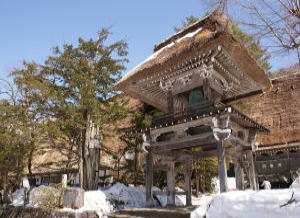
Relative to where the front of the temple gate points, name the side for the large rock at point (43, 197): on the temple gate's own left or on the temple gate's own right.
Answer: on the temple gate's own right

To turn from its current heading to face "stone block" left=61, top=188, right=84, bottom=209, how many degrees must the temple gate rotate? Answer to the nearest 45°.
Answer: approximately 45° to its right

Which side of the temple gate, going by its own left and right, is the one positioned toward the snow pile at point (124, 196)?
right

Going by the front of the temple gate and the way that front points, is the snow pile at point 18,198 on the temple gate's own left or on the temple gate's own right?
on the temple gate's own right

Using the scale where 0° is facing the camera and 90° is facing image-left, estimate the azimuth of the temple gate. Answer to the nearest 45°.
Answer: approximately 45°
